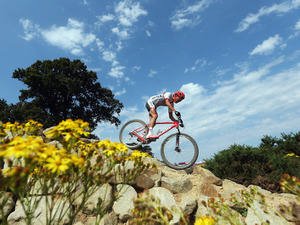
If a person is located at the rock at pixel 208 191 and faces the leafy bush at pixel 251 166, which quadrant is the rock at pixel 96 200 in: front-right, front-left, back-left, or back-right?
back-left

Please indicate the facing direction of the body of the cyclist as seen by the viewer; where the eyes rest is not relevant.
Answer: to the viewer's right

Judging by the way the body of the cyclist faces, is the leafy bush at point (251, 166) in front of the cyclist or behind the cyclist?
in front

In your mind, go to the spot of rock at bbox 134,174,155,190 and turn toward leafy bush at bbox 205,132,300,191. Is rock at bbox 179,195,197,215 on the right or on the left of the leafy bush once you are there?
right
